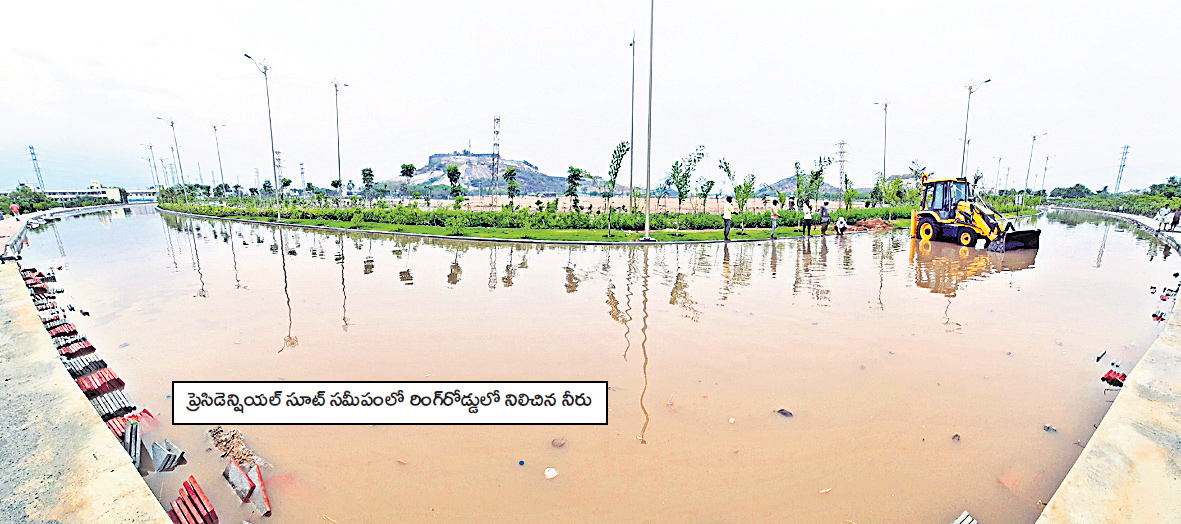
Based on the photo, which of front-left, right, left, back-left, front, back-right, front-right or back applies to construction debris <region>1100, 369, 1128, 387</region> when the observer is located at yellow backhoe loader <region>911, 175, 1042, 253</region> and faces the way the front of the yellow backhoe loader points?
front-right

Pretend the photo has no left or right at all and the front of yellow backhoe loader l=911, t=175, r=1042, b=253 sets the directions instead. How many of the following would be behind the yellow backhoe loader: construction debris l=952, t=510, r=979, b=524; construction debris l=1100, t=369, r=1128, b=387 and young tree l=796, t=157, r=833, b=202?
1

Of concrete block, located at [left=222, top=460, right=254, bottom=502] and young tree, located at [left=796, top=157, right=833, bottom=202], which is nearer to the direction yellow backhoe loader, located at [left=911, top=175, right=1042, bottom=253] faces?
the concrete block

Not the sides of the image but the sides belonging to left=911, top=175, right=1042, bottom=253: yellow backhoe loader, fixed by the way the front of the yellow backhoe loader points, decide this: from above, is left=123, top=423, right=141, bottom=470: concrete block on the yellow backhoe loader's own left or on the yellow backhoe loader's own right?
on the yellow backhoe loader's own right

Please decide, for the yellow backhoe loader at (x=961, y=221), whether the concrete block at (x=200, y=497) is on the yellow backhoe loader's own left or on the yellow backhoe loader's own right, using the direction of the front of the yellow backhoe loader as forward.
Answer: on the yellow backhoe loader's own right

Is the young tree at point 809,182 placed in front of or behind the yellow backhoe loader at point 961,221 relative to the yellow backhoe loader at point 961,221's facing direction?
behind

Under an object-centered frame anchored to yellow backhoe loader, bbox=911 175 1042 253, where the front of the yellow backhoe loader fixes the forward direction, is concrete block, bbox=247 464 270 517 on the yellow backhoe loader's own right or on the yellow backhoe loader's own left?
on the yellow backhoe loader's own right

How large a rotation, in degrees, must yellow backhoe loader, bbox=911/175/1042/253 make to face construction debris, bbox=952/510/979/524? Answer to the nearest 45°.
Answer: approximately 45° to its right

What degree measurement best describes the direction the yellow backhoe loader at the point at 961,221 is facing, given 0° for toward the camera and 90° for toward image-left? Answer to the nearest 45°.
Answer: approximately 315°
